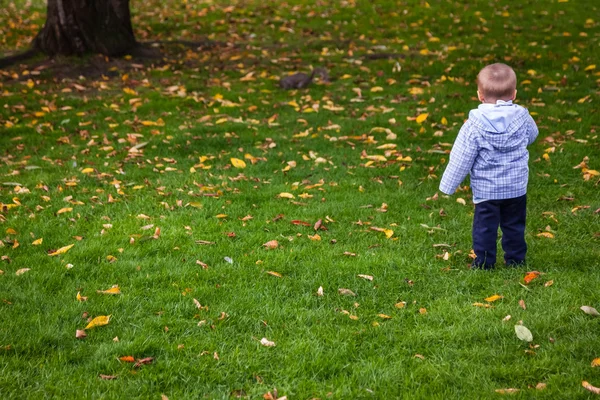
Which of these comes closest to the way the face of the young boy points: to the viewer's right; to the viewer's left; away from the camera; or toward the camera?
away from the camera

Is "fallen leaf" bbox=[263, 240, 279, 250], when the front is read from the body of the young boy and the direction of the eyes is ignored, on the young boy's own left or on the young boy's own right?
on the young boy's own left

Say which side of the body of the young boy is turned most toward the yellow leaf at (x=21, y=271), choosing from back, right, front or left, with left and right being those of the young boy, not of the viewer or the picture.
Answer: left

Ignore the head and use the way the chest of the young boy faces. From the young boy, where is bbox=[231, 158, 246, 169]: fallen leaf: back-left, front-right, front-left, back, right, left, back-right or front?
front-left

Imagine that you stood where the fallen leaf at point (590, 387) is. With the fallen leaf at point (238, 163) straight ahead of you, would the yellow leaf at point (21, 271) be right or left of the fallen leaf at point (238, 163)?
left

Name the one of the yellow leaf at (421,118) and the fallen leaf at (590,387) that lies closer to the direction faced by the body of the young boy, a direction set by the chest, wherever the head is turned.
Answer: the yellow leaf

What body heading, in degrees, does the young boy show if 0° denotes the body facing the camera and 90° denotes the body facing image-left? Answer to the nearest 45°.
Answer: approximately 180°

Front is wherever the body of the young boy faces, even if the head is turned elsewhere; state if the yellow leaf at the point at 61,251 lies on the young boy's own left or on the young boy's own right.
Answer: on the young boy's own left

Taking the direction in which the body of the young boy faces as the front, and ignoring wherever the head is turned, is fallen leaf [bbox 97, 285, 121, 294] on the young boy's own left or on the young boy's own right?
on the young boy's own left

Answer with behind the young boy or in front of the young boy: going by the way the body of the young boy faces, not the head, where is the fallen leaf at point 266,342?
behind

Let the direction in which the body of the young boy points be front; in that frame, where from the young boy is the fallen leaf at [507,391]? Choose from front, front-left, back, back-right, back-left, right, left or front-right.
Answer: back

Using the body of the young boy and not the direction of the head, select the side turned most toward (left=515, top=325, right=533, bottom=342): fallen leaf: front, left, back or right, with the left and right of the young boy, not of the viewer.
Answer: back

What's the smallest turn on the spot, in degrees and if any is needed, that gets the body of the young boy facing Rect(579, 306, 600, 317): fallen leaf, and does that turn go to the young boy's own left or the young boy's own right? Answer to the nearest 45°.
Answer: approximately 135° to the young boy's own right

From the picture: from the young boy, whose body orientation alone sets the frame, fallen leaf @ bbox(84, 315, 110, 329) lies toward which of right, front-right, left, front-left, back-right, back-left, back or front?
back-left
